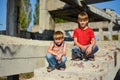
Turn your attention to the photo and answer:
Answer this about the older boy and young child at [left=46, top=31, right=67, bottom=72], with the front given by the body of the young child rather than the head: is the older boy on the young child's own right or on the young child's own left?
on the young child's own left

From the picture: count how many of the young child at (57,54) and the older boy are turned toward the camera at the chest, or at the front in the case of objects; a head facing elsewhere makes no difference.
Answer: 2

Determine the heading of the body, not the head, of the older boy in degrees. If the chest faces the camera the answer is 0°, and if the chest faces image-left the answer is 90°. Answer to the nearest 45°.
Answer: approximately 0°

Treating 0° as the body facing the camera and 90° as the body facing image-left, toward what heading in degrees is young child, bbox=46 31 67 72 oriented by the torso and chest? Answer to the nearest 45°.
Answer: approximately 0°

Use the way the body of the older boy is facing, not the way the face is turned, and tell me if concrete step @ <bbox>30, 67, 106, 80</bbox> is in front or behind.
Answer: in front

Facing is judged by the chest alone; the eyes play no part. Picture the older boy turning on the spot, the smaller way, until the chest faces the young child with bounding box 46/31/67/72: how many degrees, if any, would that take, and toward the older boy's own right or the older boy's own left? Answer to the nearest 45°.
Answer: approximately 45° to the older boy's own right
